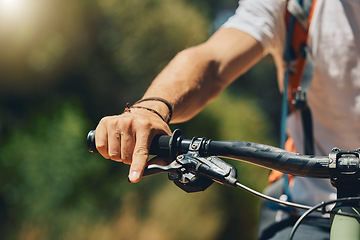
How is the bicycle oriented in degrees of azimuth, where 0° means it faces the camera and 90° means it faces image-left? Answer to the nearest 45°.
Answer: approximately 0°
